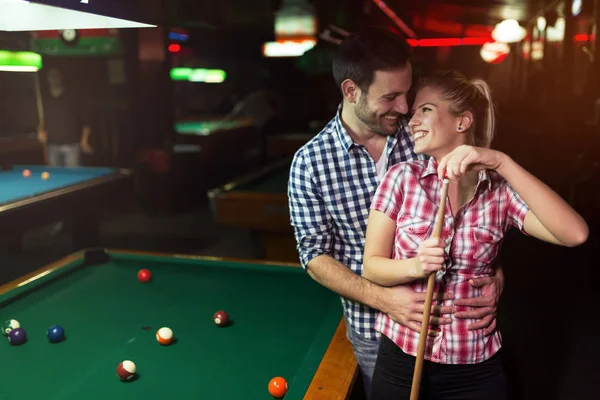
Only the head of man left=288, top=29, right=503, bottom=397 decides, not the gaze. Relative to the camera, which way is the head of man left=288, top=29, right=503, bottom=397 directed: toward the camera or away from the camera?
toward the camera

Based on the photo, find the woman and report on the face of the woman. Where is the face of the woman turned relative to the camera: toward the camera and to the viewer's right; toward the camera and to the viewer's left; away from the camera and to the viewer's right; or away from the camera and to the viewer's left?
toward the camera and to the viewer's left

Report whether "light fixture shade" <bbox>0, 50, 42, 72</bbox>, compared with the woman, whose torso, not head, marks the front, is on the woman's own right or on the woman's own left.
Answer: on the woman's own right

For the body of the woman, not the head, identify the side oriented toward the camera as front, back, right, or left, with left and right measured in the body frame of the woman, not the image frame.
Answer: front

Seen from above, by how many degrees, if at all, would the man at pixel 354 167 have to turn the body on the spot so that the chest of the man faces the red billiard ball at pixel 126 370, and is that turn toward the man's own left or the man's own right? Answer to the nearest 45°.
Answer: approximately 90° to the man's own right

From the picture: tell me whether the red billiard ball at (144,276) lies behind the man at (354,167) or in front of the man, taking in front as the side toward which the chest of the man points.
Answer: behind

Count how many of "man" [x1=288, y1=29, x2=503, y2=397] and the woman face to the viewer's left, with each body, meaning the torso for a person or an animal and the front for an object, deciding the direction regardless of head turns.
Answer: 0

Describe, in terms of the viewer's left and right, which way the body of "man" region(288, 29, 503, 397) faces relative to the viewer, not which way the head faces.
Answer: facing the viewer and to the right of the viewer

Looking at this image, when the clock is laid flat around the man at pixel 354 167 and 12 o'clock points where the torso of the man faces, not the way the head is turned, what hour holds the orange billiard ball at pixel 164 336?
The orange billiard ball is roughly at 4 o'clock from the man.

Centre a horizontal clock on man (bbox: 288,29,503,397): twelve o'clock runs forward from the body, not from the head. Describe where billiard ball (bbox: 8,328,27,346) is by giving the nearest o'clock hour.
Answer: The billiard ball is roughly at 4 o'clock from the man.

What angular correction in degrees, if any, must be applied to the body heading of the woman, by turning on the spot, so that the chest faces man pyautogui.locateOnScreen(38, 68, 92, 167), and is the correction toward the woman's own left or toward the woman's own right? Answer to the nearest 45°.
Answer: approximately 135° to the woman's own right

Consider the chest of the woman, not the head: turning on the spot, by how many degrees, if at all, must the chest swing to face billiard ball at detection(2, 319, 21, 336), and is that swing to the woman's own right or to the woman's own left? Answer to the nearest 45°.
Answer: approximately 90° to the woman's own right

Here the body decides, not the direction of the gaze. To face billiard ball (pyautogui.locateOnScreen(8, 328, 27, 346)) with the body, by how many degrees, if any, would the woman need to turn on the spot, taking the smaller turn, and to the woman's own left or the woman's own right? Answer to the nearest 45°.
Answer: approximately 90° to the woman's own right
